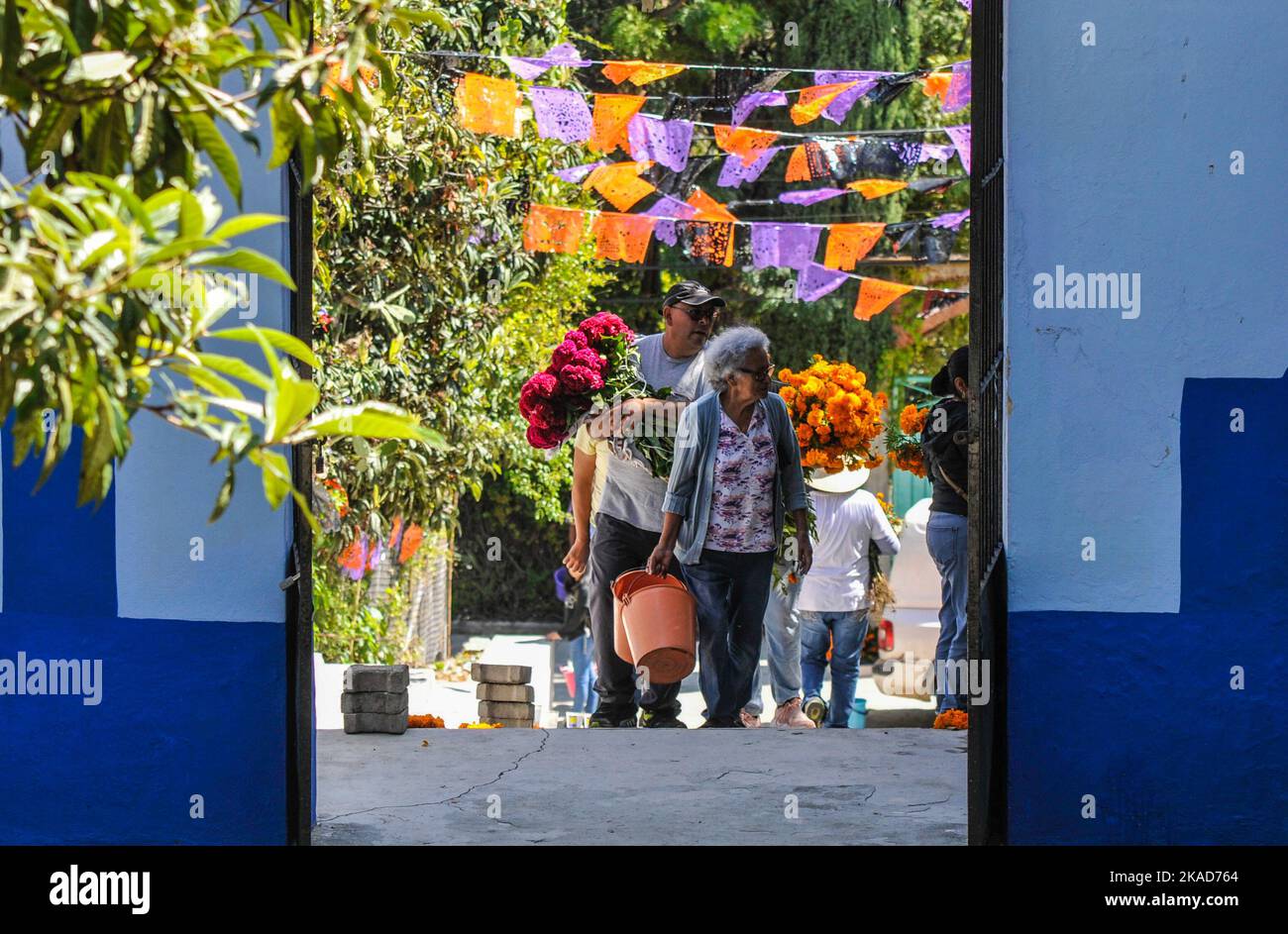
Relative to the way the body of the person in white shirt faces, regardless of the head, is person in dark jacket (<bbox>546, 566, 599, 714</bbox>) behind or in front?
in front

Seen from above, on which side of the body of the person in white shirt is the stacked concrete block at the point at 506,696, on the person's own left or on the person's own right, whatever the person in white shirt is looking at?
on the person's own left

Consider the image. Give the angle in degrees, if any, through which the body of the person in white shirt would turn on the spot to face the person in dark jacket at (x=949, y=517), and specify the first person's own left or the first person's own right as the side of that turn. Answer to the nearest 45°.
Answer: approximately 135° to the first person's own right

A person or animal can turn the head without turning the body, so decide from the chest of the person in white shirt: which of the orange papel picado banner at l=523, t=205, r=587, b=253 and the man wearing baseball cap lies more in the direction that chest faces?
the orange papel picado banner

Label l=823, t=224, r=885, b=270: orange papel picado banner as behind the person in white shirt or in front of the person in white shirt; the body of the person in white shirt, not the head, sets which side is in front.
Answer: in front

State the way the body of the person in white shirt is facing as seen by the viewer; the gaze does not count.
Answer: away from the camera
